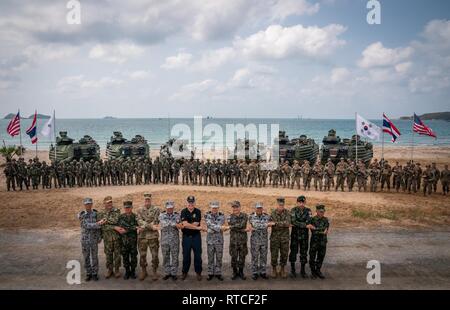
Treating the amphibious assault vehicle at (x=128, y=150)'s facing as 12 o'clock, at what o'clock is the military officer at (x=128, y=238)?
The military officer is roughly at 12 o'clock from the amphibious assault vehicle.

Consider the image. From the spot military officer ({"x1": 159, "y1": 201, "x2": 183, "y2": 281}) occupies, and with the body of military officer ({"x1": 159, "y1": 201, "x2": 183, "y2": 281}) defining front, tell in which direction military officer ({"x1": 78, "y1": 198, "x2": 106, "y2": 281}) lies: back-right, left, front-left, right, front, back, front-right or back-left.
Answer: right

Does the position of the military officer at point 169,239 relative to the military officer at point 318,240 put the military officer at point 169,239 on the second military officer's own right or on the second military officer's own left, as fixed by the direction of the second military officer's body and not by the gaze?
on the second military officer's own right

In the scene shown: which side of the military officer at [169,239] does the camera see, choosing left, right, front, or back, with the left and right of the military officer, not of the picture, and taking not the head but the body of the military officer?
front

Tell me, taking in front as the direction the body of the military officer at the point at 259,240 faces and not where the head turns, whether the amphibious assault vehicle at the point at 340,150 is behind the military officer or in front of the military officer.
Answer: behind

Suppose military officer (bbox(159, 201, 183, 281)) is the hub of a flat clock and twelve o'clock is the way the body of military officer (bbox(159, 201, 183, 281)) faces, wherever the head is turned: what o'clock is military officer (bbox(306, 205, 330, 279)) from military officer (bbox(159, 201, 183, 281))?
military officer (bbox(306, 205, 330, 279)) is roughly at 9 o'clock from military officer (bbox(159, 201, 183, 281)).

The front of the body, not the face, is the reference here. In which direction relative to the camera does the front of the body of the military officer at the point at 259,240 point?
toward the camera

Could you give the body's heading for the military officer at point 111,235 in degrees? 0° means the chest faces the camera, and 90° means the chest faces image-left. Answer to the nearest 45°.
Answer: approximately 0°

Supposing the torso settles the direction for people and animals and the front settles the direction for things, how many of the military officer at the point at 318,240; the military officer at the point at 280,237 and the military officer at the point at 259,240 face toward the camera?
3

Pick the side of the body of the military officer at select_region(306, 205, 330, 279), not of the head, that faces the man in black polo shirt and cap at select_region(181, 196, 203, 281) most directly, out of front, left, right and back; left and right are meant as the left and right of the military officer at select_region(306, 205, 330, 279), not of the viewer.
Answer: right

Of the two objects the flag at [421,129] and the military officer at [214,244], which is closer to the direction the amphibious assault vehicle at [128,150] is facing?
the military officer
